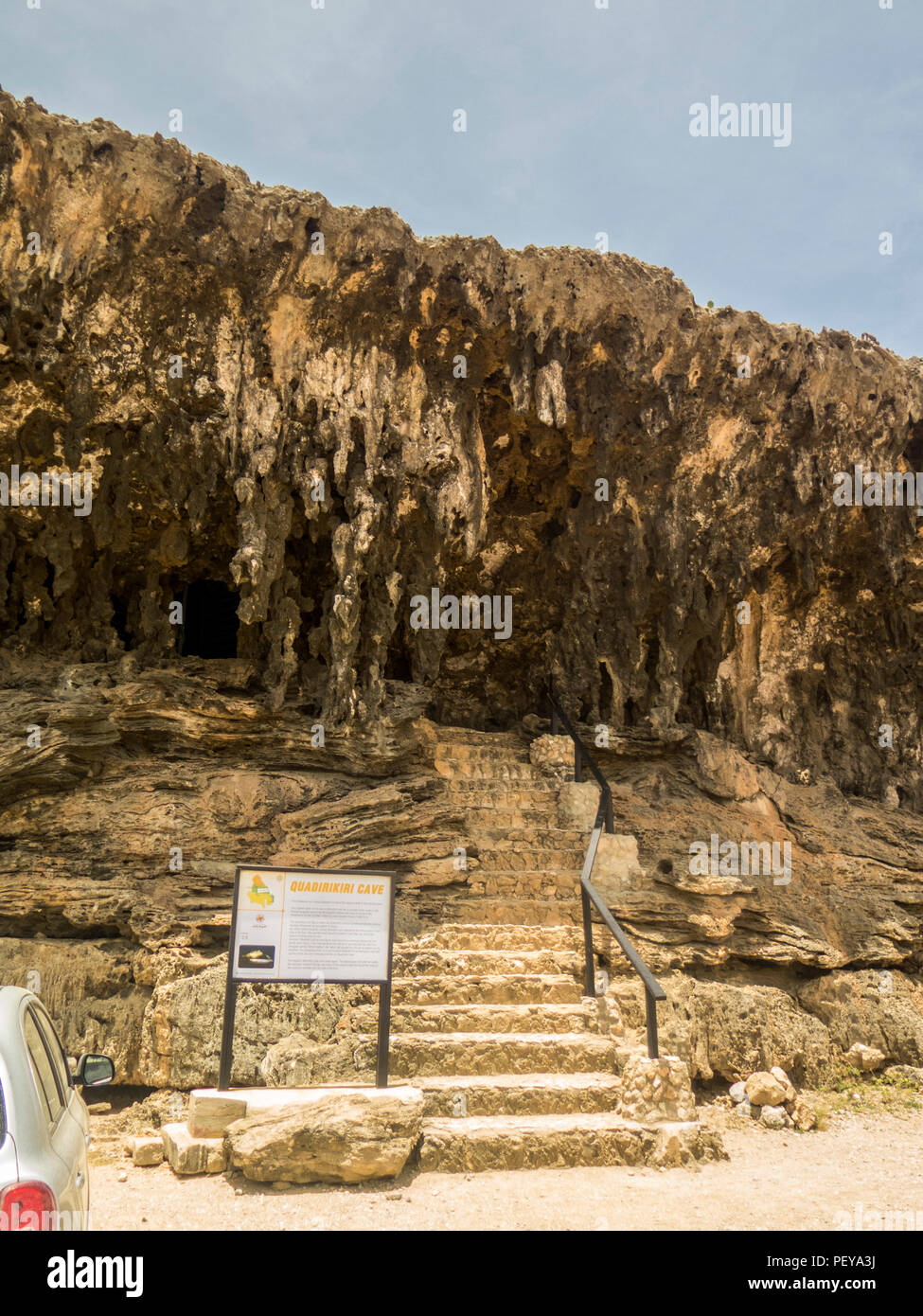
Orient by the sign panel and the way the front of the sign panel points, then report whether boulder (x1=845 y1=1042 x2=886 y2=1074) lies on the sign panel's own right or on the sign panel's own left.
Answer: on the sign panel's own left

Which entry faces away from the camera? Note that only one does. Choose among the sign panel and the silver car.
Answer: the silver car

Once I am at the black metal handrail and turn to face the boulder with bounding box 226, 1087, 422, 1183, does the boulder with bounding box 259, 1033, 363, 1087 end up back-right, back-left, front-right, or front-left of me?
front-right

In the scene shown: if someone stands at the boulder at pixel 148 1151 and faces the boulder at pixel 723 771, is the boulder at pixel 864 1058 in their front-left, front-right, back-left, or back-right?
front-right

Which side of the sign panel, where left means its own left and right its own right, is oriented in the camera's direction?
front

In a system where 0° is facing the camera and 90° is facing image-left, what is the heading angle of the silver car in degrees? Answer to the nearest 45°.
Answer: approximately 180°

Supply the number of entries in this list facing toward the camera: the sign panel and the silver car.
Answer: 1

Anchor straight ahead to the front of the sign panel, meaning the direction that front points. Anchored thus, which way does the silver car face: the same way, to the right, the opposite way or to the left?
the opposite way
